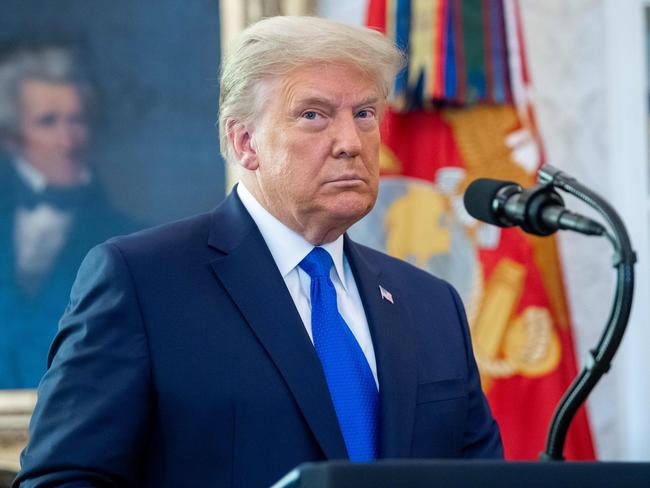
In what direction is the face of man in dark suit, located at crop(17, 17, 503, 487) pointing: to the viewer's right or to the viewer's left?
to the viewer's right

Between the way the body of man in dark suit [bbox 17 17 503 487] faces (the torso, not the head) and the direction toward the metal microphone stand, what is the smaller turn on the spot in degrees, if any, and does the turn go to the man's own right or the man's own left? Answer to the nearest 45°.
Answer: approximately 45° to the man's own left

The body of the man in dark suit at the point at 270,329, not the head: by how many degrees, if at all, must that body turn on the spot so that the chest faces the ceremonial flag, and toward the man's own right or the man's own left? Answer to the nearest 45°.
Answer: approximately 90° to the man's own left

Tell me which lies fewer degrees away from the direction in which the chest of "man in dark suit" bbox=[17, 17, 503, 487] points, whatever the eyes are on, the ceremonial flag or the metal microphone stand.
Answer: the metal microphone stand

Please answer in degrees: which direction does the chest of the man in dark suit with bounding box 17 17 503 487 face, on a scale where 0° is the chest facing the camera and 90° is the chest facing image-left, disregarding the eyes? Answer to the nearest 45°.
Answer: approximately 315°
